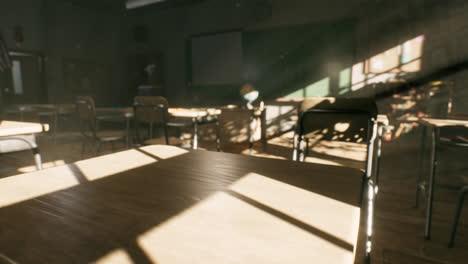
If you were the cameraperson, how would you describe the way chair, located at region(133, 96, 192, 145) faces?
facing away from the viewer and to the right of the viewer

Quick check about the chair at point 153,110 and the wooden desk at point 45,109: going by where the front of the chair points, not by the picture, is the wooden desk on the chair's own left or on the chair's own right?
on the chair's own left
